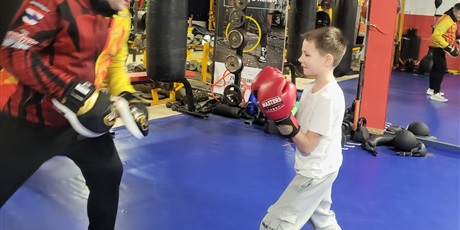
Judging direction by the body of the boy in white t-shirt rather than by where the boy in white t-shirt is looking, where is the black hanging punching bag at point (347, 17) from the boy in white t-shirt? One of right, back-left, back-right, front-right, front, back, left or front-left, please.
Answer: right

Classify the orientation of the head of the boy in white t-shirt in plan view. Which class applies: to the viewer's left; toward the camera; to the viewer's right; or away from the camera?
to the viewer's left

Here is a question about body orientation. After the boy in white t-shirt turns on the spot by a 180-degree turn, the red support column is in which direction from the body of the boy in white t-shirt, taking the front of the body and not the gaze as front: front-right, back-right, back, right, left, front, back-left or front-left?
left

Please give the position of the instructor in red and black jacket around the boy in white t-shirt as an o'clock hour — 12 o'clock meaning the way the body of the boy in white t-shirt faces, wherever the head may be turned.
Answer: The instructor in red and black jacket is roughly at 11 o'clock from the boy in white t-shirt.

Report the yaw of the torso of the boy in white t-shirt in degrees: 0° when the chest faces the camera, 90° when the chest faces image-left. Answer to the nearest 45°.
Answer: approximately 90°
